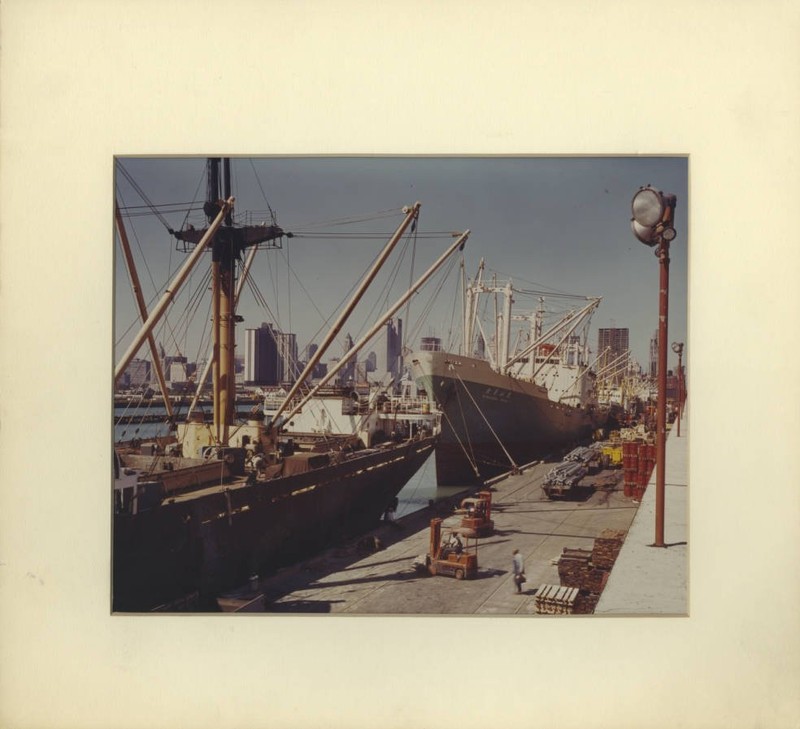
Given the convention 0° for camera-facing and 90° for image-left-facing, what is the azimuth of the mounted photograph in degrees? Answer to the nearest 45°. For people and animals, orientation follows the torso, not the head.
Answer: approximately 0°
